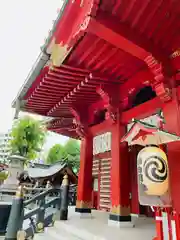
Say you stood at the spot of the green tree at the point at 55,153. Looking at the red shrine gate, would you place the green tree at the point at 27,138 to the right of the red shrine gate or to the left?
right

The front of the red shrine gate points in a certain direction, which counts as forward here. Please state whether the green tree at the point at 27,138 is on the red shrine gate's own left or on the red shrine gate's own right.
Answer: on the red shrine gate's own right

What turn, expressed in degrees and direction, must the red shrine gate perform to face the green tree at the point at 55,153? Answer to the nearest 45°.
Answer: approximately 135° to its right

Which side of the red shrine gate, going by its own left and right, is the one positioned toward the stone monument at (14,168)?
right
